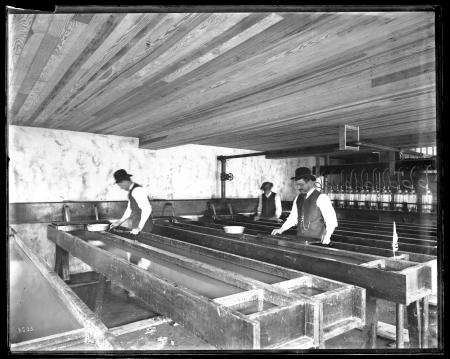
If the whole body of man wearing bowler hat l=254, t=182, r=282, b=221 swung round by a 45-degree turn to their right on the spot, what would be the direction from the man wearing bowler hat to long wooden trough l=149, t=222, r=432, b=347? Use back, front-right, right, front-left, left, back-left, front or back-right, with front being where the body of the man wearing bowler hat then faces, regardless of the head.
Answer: front-left

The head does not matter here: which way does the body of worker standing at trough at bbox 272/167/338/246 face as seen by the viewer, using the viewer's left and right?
facing the viewer and to the left of the viewer

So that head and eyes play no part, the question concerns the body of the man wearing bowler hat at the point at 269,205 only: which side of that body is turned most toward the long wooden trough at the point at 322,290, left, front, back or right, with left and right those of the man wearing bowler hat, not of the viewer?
front

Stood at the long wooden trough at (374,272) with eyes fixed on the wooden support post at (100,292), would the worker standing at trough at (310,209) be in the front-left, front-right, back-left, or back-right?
front-right

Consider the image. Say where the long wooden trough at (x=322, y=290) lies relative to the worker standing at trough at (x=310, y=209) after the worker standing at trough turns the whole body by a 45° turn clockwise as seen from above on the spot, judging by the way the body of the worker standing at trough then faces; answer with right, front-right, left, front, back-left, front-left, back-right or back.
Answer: left

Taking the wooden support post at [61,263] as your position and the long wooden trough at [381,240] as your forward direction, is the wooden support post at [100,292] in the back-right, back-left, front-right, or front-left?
front-right

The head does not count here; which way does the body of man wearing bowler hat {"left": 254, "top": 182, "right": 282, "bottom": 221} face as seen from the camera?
toward the camera
